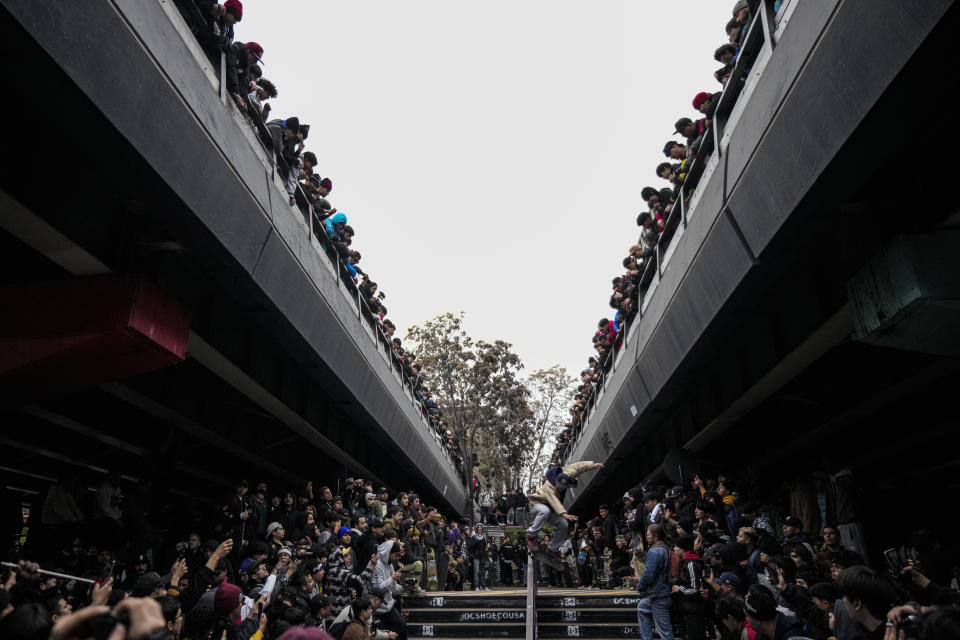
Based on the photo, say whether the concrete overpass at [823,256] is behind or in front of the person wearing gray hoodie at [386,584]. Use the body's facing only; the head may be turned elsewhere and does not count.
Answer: in front

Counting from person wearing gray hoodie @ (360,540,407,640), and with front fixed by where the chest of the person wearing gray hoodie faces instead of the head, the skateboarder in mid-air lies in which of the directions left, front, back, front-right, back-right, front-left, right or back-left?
front-left

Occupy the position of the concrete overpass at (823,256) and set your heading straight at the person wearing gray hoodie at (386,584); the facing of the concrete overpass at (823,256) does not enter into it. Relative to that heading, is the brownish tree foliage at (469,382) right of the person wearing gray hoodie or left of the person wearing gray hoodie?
right

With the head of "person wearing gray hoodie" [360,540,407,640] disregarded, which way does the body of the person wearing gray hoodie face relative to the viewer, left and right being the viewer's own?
facing to the right of the viewer
